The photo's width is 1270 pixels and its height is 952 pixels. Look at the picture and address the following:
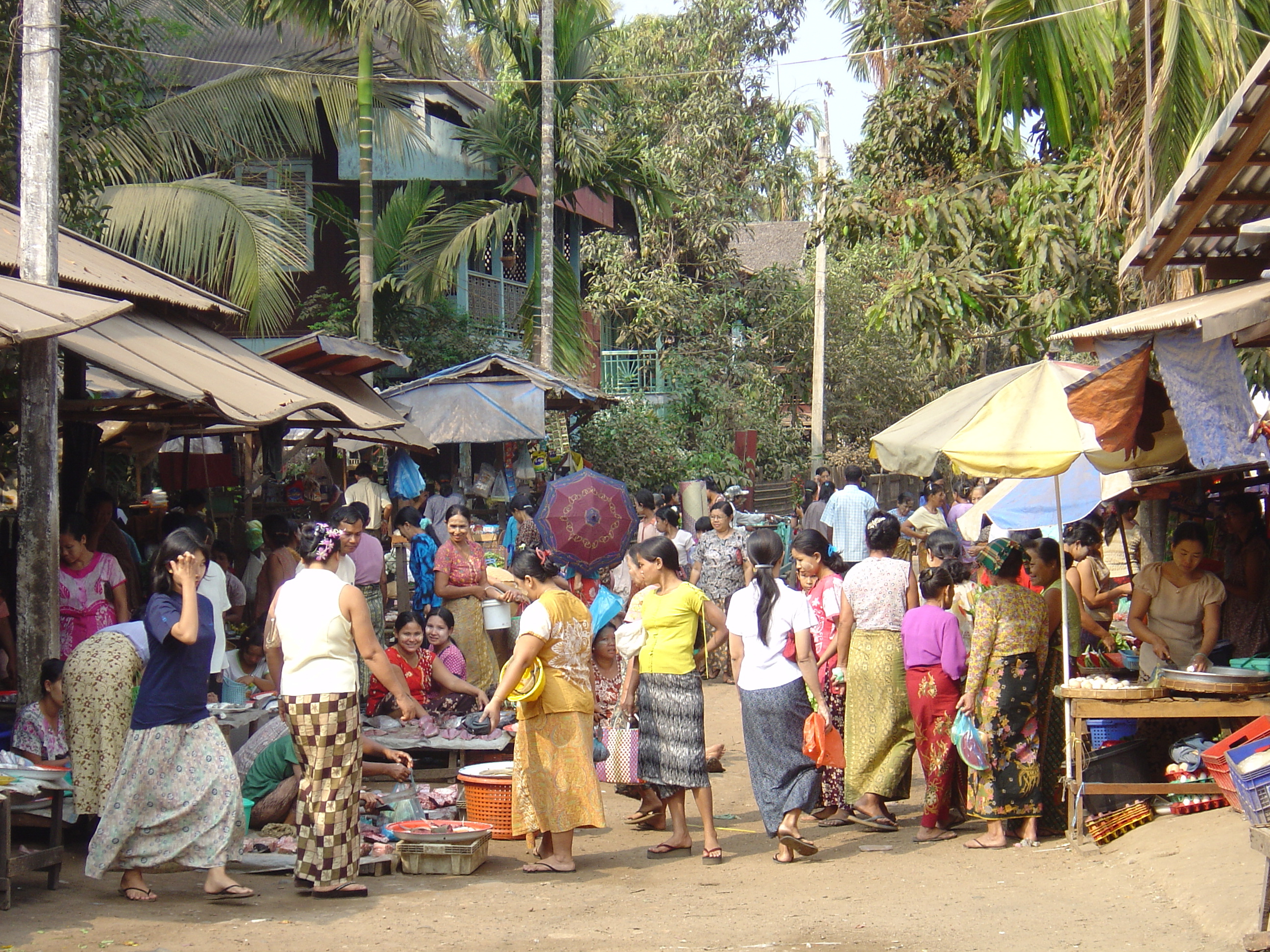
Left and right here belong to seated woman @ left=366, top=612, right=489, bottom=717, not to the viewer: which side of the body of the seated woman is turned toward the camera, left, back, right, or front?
front

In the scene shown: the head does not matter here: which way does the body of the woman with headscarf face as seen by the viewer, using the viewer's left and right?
facing away from the viewer and to the left of the viewer

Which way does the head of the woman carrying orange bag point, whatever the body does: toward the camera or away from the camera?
away from the camera

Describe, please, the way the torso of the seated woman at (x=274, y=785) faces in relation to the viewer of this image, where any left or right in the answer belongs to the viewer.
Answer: facing to the right of the viewer

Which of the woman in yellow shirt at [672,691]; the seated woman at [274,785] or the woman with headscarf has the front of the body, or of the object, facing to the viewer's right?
the seated woman

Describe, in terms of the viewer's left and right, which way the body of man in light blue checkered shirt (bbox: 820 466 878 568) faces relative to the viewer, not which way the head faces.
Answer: facing away from the viewer

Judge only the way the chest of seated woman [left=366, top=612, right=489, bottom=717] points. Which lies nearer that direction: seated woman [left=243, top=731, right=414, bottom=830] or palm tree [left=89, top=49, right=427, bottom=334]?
the seated woman
